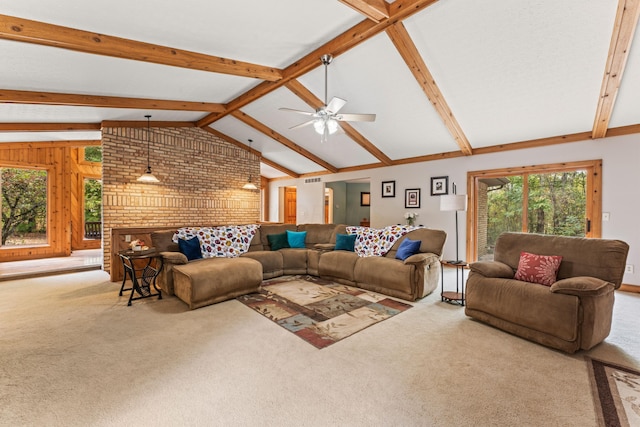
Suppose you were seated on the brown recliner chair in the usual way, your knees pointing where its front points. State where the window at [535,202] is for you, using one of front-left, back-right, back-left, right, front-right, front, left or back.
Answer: back-right

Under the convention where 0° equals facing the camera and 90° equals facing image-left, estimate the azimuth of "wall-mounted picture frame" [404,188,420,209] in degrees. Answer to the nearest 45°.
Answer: approximately 0°

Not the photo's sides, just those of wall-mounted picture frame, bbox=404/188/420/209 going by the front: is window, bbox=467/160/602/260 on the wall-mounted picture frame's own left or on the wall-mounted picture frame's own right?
on the wall-mounted picture frame's own left

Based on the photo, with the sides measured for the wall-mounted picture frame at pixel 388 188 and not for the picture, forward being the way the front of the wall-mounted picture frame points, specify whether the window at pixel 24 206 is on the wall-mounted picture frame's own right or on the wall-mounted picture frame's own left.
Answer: on the wall-mounted picture frame's own right

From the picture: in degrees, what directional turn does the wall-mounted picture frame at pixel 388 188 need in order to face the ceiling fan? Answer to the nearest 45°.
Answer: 0° — it already faces it

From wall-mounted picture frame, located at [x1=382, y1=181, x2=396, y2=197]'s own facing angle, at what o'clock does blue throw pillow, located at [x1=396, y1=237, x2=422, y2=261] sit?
The blue throw pillow is roughly at 12 o'clock from the wall-mounted picture frame.

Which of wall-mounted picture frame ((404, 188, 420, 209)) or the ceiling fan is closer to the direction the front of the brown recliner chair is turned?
the ceiling fan

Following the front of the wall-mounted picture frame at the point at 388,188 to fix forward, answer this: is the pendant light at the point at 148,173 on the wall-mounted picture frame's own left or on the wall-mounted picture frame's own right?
on the wall-mounted picture frame's own right

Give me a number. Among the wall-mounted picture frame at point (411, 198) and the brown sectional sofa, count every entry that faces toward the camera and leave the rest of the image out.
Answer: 2
